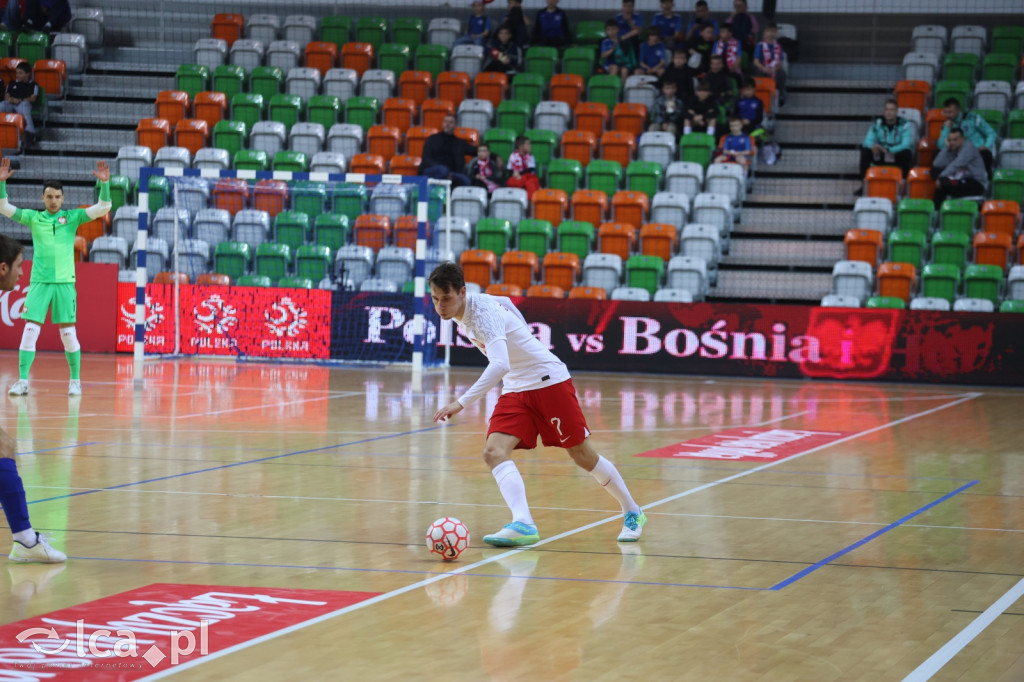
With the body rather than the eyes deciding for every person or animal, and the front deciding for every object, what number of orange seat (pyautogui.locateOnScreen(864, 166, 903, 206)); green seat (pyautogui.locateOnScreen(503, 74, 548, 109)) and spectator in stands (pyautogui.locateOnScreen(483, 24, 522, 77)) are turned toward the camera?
3

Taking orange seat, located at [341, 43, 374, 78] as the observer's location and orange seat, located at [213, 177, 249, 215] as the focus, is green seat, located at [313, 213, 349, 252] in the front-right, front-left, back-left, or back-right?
front-left

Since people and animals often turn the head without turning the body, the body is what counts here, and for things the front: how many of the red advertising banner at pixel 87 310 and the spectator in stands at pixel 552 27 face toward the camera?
2

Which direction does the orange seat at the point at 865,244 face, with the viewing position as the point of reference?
facing the viewer

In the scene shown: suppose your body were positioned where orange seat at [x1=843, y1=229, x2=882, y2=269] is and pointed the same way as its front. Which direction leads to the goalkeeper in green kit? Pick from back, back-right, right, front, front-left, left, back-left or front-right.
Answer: front-right

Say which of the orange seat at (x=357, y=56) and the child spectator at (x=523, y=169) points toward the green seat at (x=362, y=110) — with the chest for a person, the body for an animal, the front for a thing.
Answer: the orange seat

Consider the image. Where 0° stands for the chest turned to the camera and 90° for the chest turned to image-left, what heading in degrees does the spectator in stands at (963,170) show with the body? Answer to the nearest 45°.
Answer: approximately 45°

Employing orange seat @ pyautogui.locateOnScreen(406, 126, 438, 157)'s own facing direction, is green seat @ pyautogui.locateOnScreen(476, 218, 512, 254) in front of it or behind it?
in front

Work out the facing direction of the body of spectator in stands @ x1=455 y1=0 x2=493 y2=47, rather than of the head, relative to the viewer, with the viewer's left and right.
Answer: facing the viewer and to the left of the viewer

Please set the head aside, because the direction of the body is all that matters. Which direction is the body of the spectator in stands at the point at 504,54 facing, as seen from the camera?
toward the camera

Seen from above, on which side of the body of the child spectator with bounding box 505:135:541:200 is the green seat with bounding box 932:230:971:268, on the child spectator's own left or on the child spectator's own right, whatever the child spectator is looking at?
on the child spectator's own left

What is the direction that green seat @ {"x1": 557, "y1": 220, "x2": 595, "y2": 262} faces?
toward the camera

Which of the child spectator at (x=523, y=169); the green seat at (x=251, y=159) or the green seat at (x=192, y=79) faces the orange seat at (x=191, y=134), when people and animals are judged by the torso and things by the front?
the green seat at (x=192, y=79)

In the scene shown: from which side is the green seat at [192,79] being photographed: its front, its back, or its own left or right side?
front
